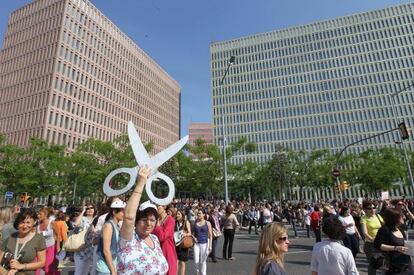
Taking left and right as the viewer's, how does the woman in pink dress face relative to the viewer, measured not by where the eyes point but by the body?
facing the viewer and to the left of the viewer
